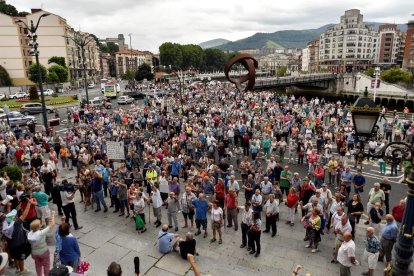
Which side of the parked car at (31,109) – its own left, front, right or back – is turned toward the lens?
right

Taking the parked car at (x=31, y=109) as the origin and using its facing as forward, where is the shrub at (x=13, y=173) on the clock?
The shrub is roughly at 3 o'clock from the parked car.

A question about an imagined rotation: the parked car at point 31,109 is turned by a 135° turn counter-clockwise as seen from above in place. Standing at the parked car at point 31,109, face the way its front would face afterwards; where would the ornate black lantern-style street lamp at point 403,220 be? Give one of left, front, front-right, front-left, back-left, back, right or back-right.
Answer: back-left
